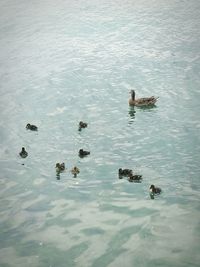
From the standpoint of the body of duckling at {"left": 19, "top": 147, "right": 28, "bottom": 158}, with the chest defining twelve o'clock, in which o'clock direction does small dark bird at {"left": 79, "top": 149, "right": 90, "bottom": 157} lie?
The small dark bird is roughly at 4 o'clock from the duckling.

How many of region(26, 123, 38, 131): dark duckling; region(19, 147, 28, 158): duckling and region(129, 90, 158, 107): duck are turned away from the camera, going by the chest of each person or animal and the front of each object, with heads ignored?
1

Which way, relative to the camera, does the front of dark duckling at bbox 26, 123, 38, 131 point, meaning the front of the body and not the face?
to the viewer's left

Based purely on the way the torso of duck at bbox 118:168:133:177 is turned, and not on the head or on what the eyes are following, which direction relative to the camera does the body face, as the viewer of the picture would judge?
to the viewer's left

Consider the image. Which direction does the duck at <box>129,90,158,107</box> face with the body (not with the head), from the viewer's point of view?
to the viewer's left

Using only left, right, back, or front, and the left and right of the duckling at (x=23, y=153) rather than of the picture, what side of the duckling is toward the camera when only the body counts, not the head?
back

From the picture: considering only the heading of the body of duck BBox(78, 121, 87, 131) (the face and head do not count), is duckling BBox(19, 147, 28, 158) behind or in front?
in front

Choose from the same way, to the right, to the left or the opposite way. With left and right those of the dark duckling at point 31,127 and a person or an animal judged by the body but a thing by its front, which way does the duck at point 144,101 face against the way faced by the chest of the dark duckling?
the same way
